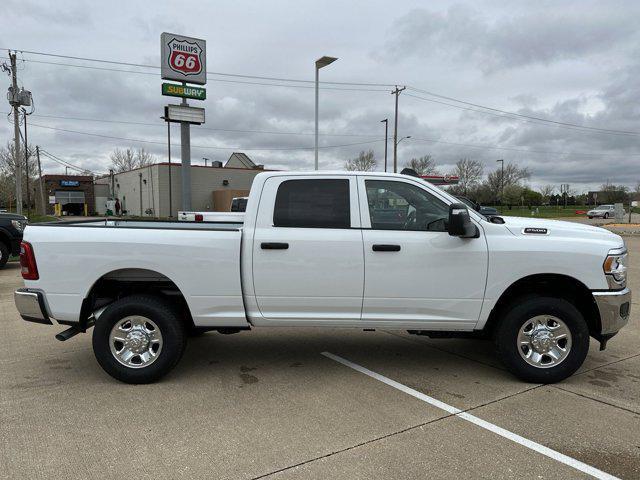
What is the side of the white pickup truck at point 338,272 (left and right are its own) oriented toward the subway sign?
left

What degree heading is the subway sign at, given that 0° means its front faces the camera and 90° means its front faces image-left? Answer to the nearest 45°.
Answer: approximately 0°

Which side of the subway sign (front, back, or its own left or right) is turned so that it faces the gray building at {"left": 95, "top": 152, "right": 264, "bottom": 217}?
back

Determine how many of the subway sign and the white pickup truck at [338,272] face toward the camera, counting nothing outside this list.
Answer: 1

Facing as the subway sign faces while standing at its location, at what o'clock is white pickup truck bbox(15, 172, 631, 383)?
The white pickup truck is roughly at 12 o'clock from the subway sign.

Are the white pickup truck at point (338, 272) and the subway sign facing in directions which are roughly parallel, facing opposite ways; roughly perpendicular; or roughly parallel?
roughly perpendicular

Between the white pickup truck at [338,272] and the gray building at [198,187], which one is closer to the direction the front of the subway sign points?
the white pickup truck

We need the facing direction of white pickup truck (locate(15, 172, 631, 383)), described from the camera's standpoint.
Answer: facing to the right of the viewer
